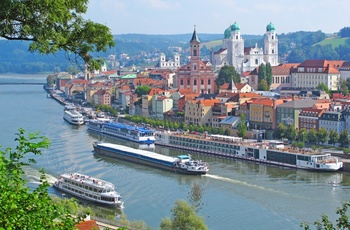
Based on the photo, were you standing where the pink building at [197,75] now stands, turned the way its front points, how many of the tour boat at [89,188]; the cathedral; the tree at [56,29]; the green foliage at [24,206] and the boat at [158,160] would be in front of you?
4

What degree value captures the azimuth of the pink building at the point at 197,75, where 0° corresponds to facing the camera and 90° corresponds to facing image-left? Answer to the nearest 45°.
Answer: approximately 0°

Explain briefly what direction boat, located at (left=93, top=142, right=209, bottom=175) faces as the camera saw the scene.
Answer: facing away from the viewer and to the left of the viewer

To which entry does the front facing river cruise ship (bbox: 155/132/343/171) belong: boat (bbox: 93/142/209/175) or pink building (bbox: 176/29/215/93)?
the pink building

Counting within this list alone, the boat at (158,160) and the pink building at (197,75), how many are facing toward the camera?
1

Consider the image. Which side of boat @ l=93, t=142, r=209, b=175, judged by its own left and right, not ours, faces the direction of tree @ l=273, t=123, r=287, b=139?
right

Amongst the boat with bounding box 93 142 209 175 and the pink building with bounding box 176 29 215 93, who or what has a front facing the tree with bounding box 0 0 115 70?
the pink building
